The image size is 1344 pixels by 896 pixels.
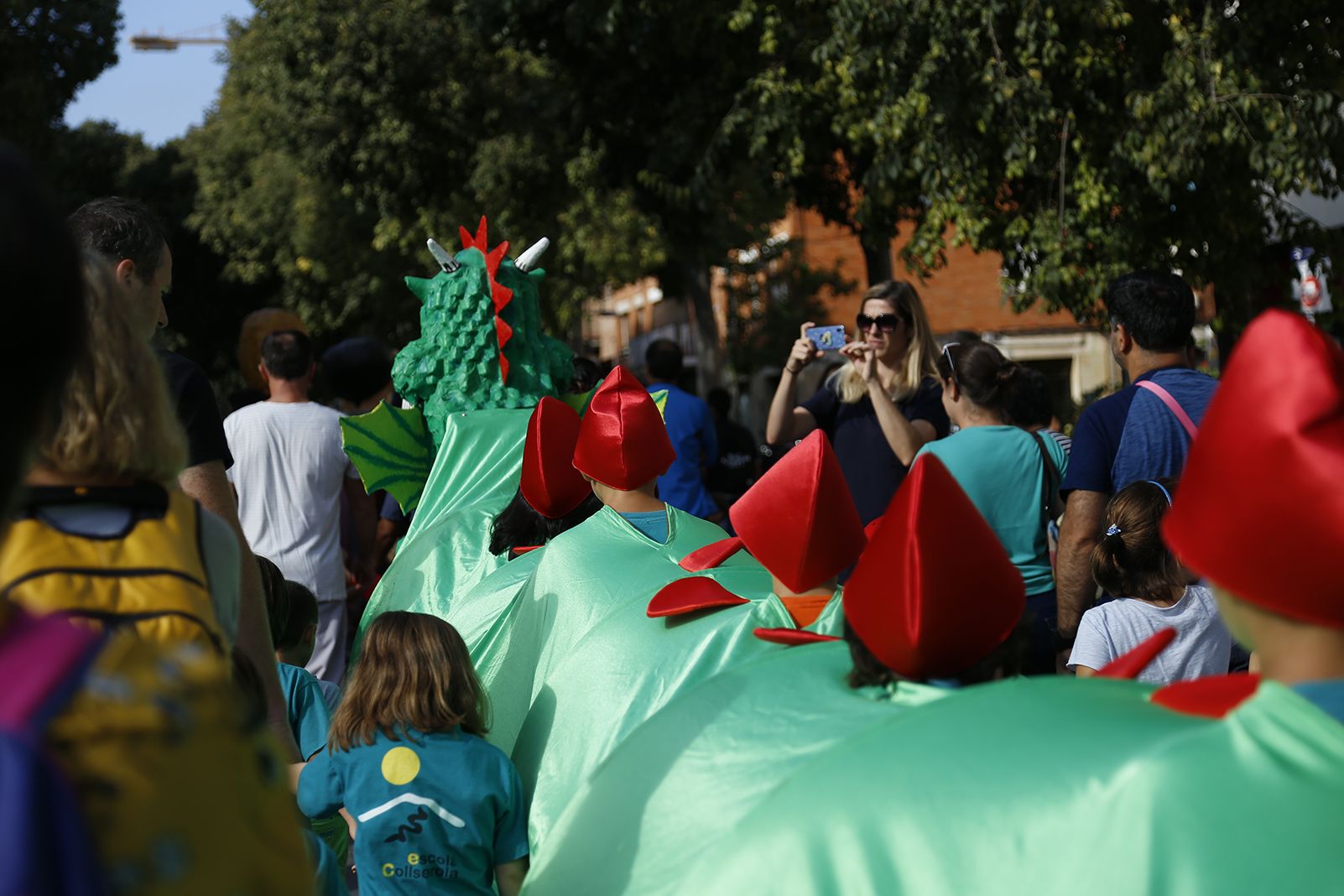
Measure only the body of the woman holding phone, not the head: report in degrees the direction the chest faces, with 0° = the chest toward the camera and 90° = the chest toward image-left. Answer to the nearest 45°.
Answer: approximately 45°

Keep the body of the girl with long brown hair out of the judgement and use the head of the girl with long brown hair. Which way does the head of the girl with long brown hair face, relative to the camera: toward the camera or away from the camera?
away from the camera

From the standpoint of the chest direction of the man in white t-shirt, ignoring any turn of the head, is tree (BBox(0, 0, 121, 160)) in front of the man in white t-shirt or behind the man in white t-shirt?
in front

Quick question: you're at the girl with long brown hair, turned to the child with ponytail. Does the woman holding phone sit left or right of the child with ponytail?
left

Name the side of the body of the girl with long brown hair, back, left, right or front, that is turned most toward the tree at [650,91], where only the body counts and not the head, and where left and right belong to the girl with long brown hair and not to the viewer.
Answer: front

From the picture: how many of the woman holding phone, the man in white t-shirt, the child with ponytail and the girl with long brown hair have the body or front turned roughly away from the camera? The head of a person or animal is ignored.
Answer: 3

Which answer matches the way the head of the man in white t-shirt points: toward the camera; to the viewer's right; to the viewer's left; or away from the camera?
away from the camera

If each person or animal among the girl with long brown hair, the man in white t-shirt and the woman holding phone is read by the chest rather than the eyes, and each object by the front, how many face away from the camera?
2

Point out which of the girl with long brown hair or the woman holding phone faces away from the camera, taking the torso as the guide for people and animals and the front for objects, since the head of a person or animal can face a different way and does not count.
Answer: the girl with long brown hair

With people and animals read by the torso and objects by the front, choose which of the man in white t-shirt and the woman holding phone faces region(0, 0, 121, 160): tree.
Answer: the man in white t-shirt

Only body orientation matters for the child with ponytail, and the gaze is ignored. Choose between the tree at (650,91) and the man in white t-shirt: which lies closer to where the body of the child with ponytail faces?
the tree

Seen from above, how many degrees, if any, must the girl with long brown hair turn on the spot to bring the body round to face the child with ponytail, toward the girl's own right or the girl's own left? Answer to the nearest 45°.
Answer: approximately 90° to the girl's own right

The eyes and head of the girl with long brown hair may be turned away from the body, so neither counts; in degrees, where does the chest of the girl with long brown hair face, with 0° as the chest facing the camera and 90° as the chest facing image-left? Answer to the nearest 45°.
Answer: approximately 180°

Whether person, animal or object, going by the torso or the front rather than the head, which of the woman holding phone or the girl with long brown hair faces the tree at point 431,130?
the girl with long brown hair

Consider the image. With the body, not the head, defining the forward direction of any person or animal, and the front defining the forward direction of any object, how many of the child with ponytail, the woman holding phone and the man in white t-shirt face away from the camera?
2
